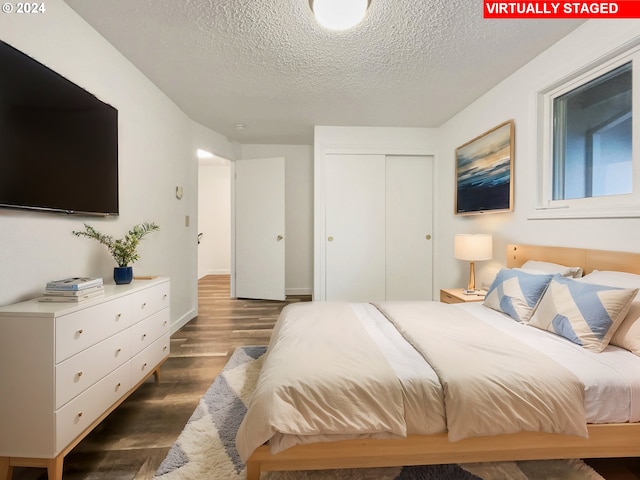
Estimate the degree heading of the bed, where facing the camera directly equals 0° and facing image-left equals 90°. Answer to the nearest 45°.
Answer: approximately 90°

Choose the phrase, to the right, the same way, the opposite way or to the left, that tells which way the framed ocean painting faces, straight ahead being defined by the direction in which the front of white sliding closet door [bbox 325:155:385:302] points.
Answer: to the right

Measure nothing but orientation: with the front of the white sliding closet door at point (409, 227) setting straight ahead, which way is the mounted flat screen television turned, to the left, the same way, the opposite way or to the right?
to the left

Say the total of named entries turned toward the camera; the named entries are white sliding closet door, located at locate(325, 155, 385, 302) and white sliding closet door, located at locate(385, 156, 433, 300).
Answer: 2

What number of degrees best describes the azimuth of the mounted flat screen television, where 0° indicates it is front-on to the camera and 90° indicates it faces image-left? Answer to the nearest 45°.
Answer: approximately 315°

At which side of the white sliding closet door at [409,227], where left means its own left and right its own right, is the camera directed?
front

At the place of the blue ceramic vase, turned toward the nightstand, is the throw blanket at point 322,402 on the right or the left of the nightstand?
right

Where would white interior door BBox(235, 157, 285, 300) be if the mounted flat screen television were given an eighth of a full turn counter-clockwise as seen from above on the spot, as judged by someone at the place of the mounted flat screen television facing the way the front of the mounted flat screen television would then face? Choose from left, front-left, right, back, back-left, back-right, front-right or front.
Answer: front-left

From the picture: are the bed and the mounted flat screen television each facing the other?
yes

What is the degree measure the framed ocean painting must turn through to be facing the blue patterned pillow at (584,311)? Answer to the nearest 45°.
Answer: approximately 45° to its left

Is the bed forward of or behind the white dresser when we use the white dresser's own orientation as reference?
forward

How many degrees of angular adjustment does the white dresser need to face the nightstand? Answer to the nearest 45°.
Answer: approximately 45° to its left

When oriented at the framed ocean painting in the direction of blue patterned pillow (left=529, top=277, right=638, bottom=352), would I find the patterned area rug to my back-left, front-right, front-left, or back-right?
front-right

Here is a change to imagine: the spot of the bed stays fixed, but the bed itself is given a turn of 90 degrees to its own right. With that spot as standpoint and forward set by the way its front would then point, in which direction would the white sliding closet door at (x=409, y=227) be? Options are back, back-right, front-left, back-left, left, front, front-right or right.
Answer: front

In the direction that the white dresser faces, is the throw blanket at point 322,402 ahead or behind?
ahead

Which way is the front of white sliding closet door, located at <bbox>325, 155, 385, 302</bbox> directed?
toward the camera

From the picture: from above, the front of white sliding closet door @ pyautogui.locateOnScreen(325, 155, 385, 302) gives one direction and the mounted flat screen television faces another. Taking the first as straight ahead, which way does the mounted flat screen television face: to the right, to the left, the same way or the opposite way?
to the left

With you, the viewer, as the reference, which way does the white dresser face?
facing the viewer and to the right of the viewer

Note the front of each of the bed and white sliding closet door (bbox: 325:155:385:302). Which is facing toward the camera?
the white sliding closet door
